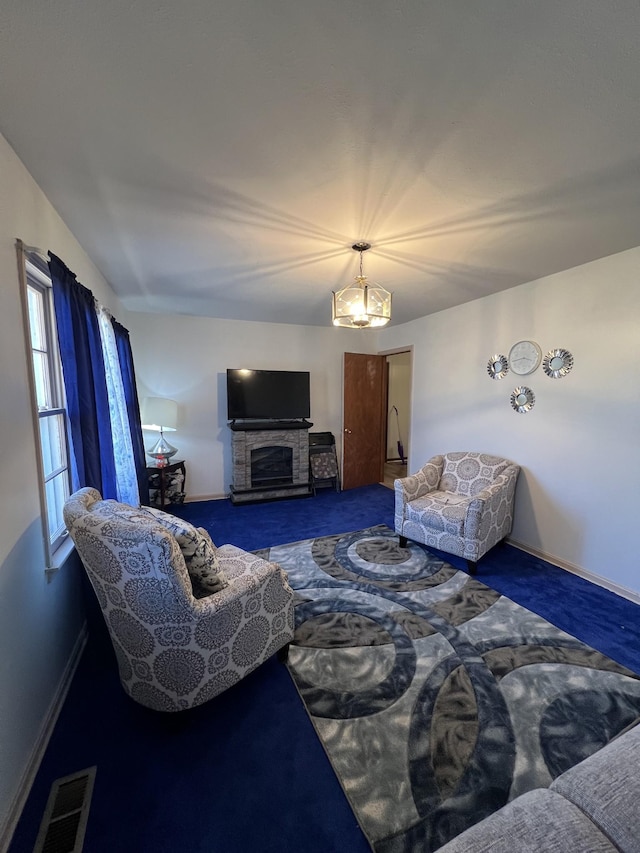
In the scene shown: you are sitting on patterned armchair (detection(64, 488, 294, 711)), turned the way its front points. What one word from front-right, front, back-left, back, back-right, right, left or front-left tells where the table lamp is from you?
front-left

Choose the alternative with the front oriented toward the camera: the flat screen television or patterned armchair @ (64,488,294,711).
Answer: the flat screen television

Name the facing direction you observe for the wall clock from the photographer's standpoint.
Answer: facing the viewer and to the left of the viewer

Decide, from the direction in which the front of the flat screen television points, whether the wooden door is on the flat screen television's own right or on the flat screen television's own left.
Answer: on the flat screen television's own left

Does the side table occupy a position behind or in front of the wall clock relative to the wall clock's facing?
in front

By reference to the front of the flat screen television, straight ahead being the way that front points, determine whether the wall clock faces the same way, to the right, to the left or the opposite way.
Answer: to the right

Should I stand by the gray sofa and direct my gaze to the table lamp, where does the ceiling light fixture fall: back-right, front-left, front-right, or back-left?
front-right

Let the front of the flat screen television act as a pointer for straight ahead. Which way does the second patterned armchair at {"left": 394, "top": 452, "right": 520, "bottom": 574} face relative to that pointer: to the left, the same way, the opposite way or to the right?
to the right

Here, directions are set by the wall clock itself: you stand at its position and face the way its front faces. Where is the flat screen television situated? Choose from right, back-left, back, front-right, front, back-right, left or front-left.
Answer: front-right

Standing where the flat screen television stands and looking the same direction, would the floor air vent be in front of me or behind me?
in front

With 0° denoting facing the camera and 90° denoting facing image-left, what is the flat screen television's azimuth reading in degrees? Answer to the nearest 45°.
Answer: approximately 0°

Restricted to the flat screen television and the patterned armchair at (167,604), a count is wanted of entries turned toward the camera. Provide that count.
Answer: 1

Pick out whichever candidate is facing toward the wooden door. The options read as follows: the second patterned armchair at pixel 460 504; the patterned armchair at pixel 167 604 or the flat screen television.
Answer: the patterned armchair
